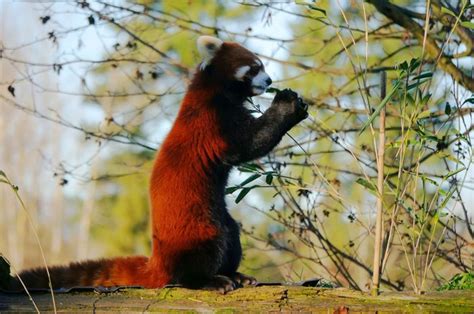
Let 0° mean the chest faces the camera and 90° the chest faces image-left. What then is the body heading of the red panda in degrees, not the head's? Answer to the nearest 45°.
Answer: approximately 270°
